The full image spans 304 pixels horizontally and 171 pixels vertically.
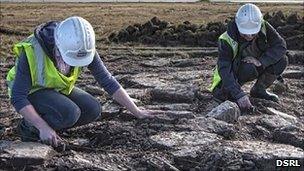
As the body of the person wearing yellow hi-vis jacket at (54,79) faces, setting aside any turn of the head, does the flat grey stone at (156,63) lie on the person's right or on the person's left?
on the person's left

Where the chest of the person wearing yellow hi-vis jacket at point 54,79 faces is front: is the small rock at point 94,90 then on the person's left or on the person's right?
on the person's left

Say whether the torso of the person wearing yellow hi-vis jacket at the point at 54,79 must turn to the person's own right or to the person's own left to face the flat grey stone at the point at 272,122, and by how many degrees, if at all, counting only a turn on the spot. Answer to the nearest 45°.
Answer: approximately 45° to the person's own left

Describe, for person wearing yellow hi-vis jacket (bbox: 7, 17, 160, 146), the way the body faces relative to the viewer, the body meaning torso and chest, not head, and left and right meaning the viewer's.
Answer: facing the viewer and to the right of the viewer

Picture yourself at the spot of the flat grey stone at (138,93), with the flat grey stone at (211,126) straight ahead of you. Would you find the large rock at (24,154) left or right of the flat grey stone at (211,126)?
right

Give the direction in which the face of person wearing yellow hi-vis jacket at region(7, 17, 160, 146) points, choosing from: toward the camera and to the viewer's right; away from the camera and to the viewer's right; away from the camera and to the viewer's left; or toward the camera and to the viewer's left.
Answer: toward the camera and to the viewer's right

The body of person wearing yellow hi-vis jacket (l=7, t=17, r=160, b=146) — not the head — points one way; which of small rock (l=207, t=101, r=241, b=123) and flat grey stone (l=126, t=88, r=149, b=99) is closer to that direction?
the small rock

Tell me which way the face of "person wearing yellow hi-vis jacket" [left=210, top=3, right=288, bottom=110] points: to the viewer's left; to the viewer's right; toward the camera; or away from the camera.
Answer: toward the camera

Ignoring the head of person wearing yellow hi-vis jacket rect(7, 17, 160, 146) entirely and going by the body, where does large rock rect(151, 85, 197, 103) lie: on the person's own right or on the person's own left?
on the person's own left

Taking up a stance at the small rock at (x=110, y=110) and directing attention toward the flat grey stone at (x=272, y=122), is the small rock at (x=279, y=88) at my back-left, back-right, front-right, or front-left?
front-left

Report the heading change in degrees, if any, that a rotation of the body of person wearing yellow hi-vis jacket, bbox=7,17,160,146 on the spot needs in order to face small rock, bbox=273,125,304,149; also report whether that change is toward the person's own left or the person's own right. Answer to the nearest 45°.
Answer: approximately 45° to the person's own left

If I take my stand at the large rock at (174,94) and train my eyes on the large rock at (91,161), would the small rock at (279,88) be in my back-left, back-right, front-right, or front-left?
back-left
